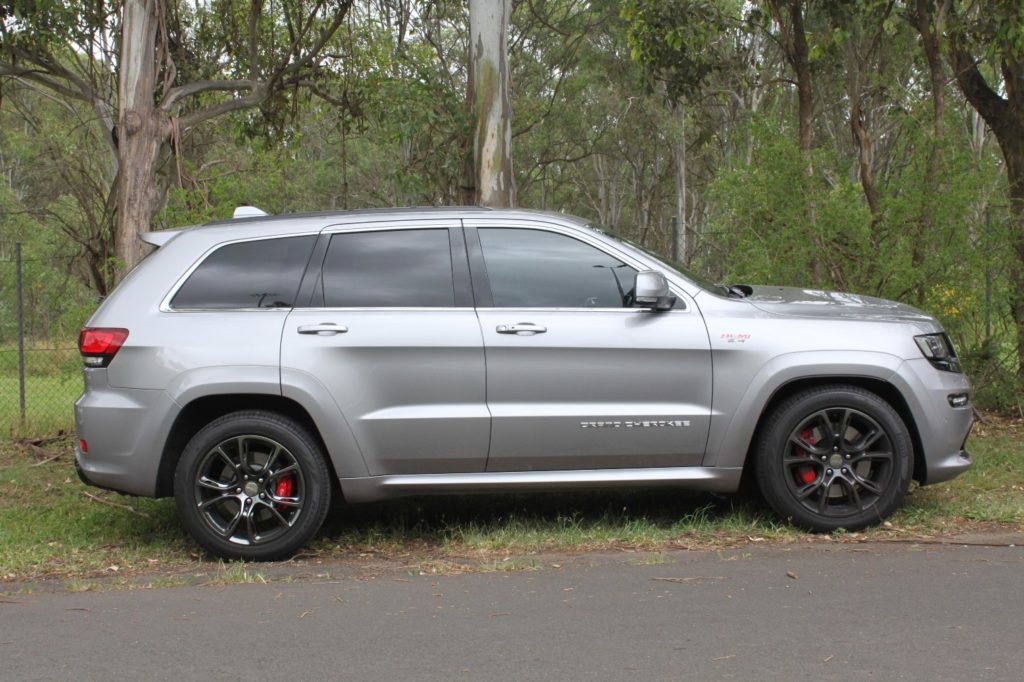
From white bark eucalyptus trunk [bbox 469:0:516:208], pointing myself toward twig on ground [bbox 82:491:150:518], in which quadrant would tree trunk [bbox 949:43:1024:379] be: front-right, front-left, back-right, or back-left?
back-left

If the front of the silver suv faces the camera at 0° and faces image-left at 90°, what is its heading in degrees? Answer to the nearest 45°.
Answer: approximately 270°

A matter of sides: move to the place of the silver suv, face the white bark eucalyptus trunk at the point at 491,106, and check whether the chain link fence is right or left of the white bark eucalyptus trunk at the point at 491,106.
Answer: left

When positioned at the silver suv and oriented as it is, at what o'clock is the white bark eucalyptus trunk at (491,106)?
The white bark eucalyptus trunk is roughly at 9 o'clock from the silver suv.

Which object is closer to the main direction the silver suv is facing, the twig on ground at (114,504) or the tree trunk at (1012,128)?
the tree trunk

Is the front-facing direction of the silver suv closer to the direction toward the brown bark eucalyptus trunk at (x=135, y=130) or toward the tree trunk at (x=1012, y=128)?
the tree trunk

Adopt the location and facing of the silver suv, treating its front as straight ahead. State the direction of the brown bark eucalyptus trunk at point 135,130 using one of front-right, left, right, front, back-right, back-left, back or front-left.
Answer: back-left

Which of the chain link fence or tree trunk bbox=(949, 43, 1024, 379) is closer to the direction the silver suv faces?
the tree trunk

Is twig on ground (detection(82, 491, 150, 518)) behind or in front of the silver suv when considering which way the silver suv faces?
behind

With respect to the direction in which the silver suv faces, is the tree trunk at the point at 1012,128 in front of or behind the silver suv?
in front

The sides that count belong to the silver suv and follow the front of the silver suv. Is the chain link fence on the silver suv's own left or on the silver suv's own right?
on the silver suv's own left

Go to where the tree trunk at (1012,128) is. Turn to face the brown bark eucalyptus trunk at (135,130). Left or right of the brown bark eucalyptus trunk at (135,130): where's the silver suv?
left
